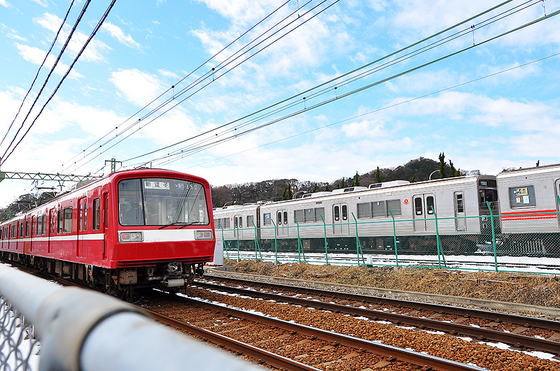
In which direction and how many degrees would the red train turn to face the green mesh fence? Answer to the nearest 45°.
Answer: approximately 45° to its left

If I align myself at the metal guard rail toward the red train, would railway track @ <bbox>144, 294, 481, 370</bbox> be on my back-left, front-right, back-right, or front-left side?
front-right

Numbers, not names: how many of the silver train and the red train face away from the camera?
0

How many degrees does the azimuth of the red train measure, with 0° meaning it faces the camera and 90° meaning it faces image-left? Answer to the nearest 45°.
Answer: approximately 315°

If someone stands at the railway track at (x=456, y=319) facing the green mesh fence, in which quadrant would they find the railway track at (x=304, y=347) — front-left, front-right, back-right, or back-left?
back-left

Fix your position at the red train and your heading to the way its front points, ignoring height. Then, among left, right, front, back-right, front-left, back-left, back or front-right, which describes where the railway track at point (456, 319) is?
front

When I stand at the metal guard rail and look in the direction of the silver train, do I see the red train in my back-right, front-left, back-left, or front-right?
front-left

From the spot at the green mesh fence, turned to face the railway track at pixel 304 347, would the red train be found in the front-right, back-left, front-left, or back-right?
front-right

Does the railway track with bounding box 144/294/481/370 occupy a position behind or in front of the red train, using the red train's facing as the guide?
in front

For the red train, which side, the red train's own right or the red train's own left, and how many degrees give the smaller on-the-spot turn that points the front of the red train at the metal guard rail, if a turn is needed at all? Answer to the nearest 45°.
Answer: approximately 45° to the red train's own right
